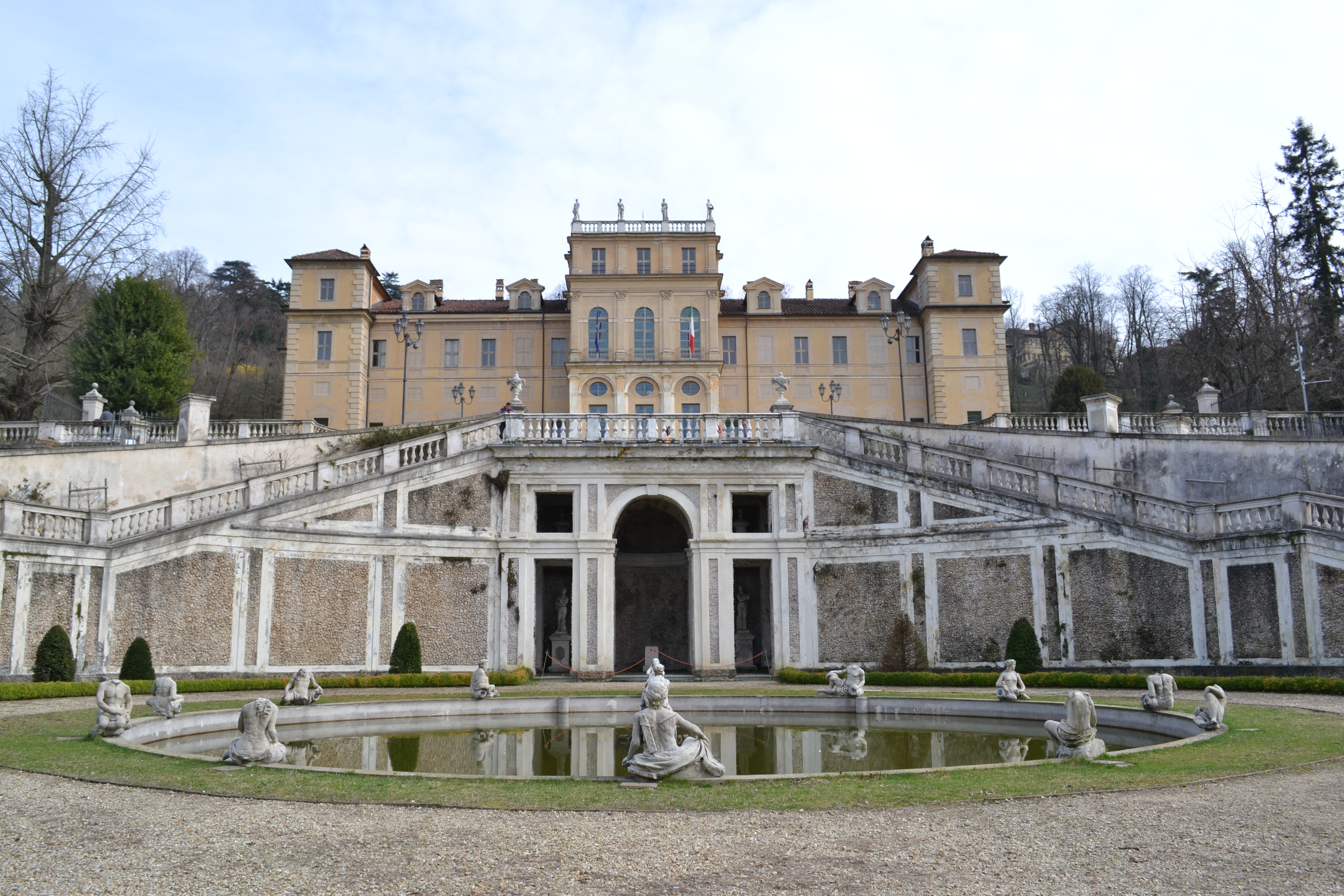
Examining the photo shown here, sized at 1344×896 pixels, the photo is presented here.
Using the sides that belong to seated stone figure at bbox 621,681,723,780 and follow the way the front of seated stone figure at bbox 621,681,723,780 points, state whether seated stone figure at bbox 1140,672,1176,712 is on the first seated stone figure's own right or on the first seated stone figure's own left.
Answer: on the first seated stone figure's own right

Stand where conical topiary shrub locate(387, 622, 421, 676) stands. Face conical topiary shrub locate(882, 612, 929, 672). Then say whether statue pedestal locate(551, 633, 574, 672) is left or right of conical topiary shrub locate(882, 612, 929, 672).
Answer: left

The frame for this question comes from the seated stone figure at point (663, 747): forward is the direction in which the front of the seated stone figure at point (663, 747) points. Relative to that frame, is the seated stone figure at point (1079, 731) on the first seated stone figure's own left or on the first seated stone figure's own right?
on the first seated stone figure's own right

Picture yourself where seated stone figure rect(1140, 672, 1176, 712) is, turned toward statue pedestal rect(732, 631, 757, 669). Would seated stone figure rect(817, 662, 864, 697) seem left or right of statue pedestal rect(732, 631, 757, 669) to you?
left

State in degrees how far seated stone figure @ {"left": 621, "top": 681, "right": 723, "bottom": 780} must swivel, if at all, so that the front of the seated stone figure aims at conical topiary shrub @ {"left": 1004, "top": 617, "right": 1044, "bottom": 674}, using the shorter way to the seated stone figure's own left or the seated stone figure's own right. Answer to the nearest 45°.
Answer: approximately 45° to the seated stone figure's own right

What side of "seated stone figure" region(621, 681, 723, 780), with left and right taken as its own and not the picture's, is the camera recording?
back
